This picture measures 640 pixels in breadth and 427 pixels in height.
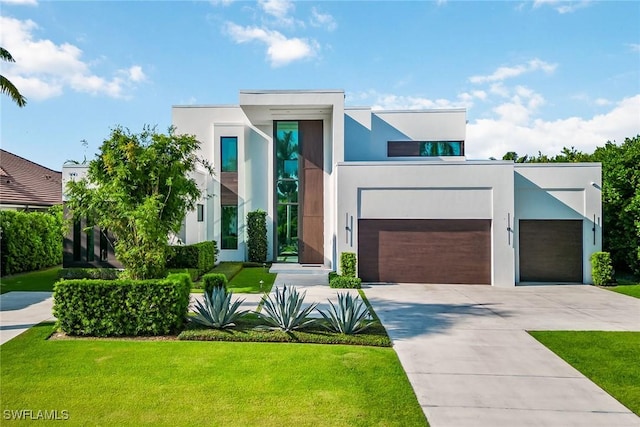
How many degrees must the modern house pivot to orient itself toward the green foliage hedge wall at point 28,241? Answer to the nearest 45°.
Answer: approximately 90° to its right

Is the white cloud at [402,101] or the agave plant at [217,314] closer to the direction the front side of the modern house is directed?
the agave plant

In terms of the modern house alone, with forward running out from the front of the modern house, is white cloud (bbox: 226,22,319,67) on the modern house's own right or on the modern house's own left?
on the modern house's own right

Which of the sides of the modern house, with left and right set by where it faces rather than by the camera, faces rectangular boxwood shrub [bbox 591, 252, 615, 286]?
left

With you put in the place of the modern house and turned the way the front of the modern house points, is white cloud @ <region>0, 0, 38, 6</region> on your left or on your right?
on your right

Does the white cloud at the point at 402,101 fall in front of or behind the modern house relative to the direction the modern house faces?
behind

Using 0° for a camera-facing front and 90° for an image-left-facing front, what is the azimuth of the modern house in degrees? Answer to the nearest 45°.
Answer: approximately 0°

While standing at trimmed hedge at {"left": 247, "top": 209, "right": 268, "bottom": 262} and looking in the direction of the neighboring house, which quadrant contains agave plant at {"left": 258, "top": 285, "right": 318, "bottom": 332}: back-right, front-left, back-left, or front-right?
back-left

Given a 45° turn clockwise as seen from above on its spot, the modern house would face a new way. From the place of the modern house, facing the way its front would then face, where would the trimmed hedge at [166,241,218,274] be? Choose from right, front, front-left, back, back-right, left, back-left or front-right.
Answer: front-right

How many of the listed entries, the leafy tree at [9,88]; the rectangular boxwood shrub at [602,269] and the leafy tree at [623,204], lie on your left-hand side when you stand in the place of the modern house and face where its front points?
2

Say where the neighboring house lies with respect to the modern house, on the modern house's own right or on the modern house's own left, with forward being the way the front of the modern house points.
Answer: on the modern house's own right
